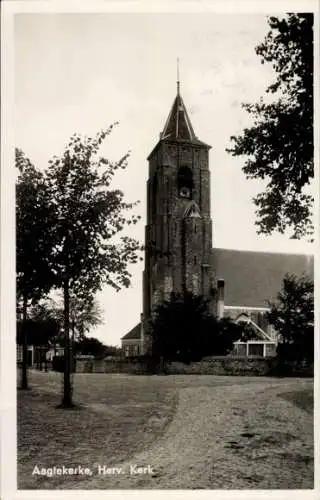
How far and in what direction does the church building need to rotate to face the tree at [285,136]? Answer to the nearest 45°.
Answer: approximately 90° to its left

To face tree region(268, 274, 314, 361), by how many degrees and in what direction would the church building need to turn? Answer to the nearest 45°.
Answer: approximately 90° to its left

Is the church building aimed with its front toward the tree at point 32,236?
no

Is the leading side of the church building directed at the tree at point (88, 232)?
no
